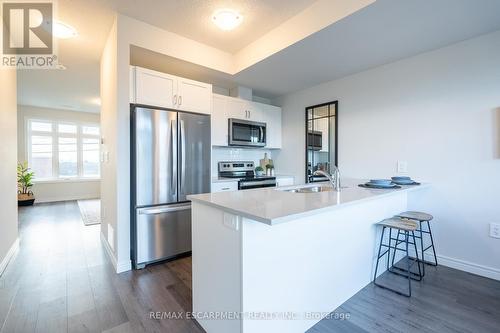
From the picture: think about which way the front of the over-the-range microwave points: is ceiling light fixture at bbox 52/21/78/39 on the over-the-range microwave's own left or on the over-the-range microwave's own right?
on the over-the-range microwave's own right

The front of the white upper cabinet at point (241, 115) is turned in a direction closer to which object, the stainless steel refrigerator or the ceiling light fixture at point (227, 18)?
the ceiling light fixture

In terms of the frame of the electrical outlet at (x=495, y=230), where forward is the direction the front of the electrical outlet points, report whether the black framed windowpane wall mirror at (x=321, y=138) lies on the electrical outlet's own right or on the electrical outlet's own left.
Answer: on the electrical outlet's own right

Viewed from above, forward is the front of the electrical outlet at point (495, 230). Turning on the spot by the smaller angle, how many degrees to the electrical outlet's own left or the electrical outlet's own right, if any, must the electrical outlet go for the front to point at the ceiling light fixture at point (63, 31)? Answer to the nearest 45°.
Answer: approximately 45° to the electrical outlet's own right

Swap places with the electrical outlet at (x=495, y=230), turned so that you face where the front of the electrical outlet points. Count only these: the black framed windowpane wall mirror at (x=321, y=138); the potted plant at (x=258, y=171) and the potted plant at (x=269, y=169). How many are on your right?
3

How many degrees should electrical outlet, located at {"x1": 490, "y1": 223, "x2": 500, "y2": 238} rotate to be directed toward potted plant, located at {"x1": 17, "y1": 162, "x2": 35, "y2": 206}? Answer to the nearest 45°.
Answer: approximately 45° to its right

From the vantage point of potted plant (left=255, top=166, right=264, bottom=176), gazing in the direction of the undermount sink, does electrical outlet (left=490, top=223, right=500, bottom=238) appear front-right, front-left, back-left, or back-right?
front-left

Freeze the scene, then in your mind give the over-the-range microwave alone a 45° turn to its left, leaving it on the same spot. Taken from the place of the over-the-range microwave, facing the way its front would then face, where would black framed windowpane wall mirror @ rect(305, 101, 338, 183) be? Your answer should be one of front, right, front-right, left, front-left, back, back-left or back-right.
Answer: front

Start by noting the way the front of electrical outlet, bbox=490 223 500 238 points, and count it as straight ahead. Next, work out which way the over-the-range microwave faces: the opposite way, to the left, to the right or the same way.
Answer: to the left

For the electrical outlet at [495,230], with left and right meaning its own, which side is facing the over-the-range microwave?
right

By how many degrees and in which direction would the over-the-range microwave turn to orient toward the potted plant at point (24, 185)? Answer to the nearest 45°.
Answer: approximately 135° to its right

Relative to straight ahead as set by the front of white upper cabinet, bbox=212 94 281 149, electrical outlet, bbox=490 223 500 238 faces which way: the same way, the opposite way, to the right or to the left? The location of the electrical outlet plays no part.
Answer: to the right

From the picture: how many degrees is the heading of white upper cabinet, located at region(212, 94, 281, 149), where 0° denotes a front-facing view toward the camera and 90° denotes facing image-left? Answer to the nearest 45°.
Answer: approximately 315°

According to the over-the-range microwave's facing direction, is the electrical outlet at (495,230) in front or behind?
in front

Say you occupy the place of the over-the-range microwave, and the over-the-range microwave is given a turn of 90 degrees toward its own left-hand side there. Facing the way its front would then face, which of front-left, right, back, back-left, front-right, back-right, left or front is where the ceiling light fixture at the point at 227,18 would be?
back-right

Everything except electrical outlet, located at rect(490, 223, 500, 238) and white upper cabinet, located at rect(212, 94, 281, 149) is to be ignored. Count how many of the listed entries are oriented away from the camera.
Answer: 0

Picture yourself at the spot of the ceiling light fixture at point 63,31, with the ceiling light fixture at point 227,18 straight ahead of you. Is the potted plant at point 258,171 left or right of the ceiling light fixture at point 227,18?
left

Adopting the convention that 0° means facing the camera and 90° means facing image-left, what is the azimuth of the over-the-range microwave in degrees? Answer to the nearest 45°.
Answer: approximately 315°
